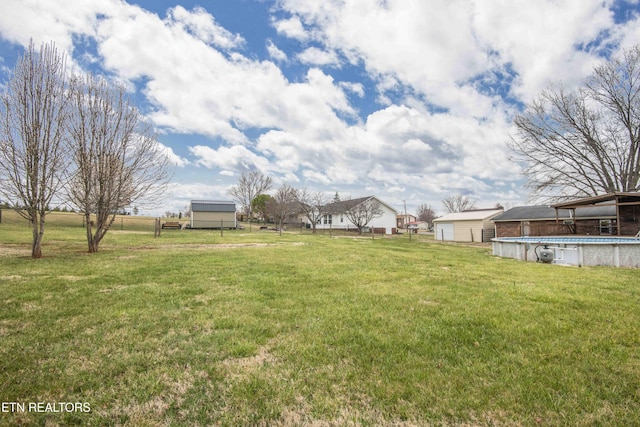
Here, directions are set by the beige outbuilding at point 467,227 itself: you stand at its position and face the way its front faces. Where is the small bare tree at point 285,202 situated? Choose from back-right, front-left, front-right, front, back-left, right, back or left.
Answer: front-right

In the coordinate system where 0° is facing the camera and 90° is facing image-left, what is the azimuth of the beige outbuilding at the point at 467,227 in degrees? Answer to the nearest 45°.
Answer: approximately 45°

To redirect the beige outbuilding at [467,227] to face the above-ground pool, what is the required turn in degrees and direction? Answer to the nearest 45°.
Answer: approximately 45° to its left

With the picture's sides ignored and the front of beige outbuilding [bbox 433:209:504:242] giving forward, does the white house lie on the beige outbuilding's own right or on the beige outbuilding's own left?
on the beige outbuilding's own right

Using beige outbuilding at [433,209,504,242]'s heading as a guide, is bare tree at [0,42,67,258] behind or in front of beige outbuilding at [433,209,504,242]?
in front
